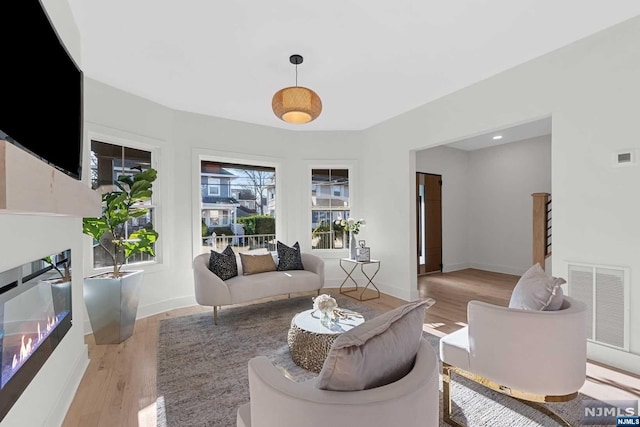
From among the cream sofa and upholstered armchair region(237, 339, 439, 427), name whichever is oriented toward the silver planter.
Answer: the upholstered armchair

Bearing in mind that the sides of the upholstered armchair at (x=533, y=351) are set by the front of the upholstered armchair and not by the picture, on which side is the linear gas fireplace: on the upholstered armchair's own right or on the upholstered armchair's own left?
on the upholstered armchair's own left

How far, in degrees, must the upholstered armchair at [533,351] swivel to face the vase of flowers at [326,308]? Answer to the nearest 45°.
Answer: approximately 45° to its left

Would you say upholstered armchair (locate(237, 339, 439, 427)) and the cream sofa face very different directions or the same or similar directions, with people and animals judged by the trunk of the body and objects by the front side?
very different directions

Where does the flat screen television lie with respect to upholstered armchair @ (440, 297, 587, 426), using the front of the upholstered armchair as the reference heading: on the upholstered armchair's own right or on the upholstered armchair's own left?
on the upholstered armchair's own left

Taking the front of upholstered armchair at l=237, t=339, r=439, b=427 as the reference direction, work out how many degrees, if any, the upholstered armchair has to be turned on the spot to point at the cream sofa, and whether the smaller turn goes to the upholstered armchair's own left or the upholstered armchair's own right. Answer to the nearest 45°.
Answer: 0° — it already faces it

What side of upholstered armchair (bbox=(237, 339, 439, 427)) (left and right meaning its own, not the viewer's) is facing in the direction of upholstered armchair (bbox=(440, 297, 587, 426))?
right

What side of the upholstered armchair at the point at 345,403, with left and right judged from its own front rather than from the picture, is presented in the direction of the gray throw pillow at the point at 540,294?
right

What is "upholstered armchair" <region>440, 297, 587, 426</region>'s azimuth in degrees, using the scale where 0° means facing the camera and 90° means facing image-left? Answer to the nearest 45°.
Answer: approximately 135°

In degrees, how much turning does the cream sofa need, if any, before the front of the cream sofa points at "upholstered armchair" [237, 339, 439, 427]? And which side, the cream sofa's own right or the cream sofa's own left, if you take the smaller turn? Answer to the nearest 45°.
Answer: approximately 45° to the cream sofa's own right

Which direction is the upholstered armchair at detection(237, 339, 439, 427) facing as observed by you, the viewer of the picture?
facing away from the viewer and to the left of the viewer
